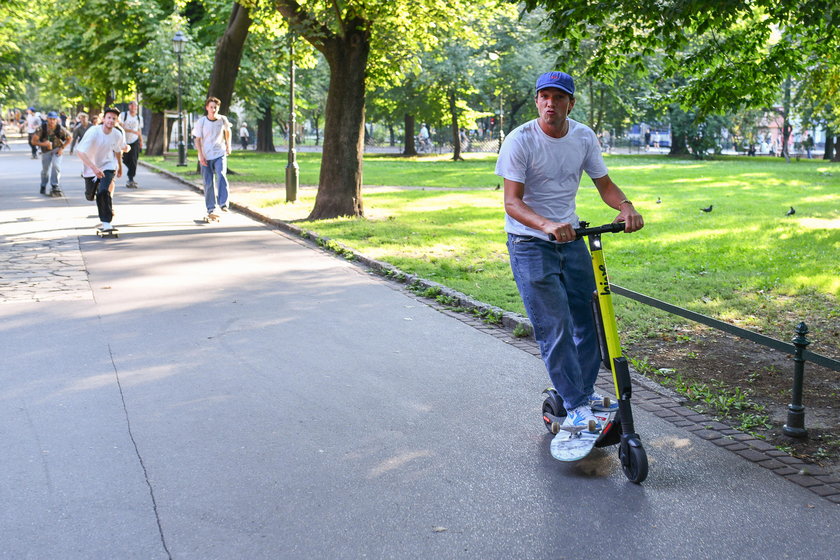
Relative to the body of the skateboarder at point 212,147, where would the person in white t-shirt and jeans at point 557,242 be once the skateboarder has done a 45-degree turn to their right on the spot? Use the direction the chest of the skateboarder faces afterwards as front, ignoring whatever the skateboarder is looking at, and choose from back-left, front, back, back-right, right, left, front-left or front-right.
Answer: front-left

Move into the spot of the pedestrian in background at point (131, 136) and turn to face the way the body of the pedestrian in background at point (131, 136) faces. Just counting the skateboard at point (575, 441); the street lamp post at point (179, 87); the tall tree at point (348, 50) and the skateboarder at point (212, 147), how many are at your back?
1

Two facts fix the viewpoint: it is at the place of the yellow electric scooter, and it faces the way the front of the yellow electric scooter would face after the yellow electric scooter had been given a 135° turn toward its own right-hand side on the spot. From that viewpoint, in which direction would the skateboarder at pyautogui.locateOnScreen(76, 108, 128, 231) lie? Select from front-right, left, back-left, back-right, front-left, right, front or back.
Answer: front-right

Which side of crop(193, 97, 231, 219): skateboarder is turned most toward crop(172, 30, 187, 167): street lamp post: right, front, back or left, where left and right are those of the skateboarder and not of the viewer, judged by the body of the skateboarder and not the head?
back

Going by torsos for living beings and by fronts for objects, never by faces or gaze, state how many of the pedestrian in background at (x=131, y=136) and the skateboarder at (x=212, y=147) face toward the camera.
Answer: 2

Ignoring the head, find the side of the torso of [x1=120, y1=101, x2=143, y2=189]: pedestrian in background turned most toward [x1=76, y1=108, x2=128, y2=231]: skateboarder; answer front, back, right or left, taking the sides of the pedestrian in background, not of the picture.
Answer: front

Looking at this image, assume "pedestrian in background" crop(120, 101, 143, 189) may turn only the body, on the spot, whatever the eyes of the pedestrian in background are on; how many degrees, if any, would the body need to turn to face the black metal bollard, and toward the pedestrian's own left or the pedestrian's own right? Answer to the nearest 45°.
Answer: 0° — they already face it

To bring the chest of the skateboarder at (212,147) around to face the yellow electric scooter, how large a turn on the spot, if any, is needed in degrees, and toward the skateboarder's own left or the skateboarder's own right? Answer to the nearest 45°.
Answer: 0° — they already face it

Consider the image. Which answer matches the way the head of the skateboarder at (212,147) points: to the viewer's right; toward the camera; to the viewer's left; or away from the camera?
toward the camera

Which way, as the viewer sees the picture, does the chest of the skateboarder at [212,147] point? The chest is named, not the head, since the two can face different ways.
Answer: toward the camera

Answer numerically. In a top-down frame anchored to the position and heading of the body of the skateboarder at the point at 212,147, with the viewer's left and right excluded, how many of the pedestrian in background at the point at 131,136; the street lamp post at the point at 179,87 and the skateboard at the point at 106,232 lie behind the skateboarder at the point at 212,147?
2

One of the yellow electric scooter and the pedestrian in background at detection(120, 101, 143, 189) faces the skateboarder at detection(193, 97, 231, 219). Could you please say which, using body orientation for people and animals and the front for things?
the pedestrian in background

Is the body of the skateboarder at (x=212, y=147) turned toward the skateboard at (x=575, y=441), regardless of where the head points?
yes

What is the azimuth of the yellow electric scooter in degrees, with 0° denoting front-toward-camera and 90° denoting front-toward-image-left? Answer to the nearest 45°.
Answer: approximately 315°

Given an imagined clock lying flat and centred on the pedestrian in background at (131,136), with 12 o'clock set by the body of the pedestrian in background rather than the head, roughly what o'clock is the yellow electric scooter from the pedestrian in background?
The yellow electric scooter is roughly at 12 o'clock from the pedestrian in background.
